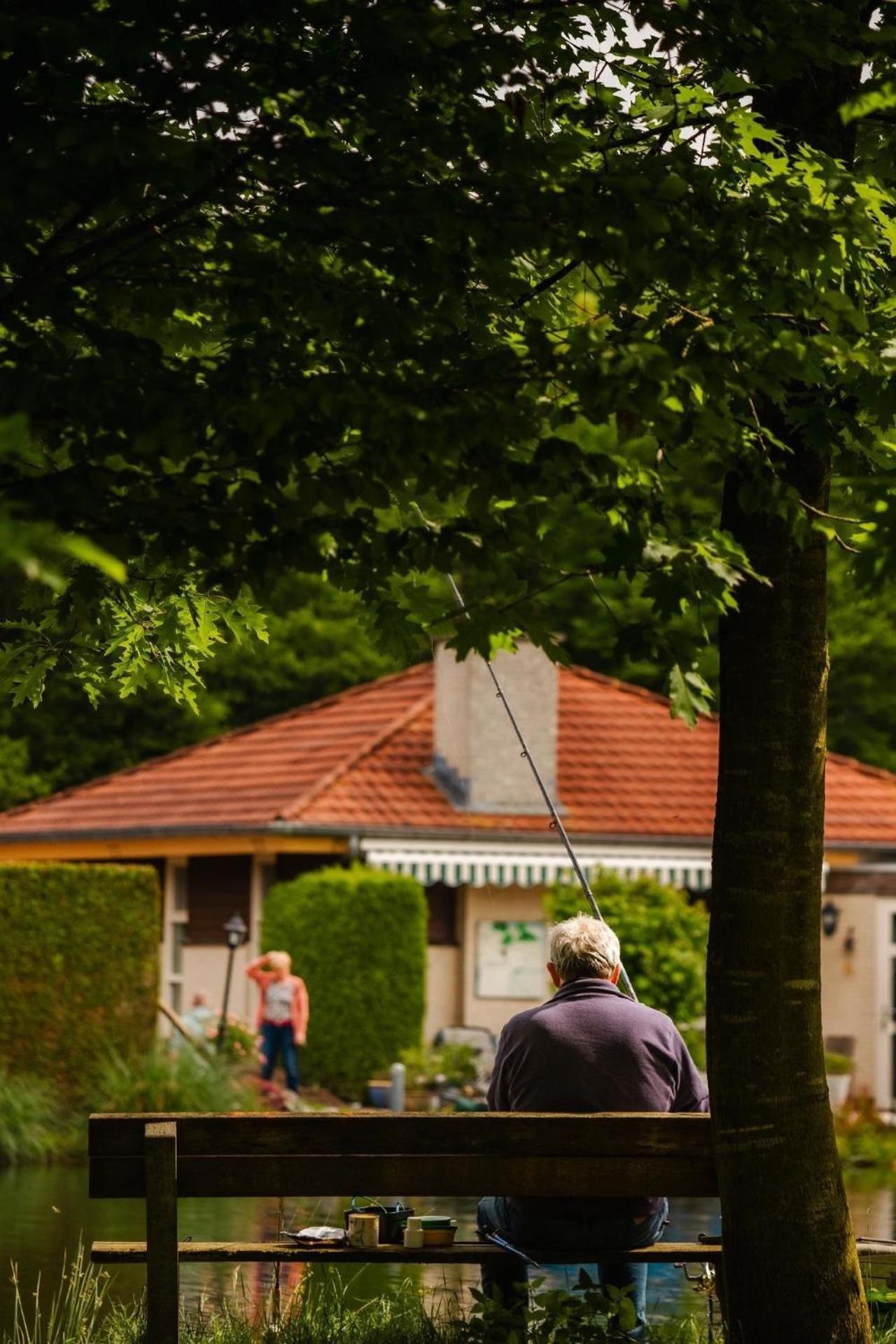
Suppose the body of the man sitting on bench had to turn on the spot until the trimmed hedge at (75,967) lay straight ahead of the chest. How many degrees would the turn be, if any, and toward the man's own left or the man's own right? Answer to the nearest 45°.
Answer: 0° — they already face it

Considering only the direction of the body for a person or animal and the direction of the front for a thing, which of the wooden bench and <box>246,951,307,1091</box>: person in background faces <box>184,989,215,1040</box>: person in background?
the wooden bench

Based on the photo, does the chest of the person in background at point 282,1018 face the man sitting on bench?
yes

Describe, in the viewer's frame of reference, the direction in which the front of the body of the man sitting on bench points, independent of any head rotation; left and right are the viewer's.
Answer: facing away from the viewer

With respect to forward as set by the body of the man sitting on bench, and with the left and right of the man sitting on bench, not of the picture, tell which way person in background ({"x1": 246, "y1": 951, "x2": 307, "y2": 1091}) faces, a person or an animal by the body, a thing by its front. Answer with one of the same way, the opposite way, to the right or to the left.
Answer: the opposite way

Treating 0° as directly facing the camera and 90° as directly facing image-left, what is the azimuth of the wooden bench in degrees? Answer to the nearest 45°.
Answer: approximately 180°

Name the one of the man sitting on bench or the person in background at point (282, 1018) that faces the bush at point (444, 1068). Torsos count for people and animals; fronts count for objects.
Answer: the man sitting on bench

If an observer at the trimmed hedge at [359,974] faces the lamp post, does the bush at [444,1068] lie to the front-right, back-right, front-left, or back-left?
back-left
